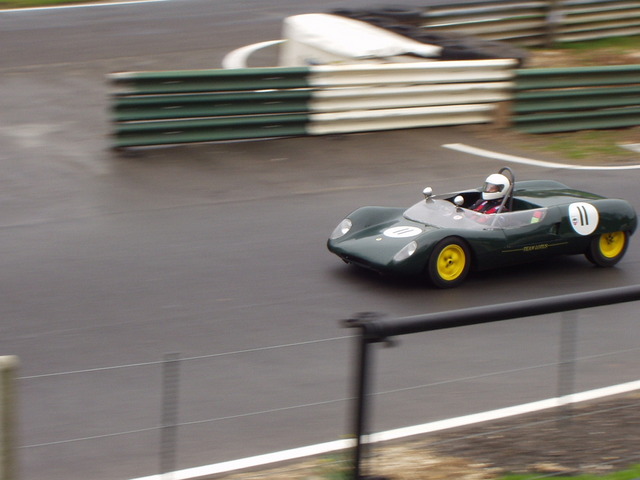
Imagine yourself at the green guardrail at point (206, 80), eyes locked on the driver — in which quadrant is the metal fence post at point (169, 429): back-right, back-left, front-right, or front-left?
front-right

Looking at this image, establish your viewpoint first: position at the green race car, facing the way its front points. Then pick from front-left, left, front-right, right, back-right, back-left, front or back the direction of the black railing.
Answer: front-left

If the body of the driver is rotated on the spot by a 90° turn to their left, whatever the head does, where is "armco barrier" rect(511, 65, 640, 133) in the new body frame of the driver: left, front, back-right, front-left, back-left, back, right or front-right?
back-left

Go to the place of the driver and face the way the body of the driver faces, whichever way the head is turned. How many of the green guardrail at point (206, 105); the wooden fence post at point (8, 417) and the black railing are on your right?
1

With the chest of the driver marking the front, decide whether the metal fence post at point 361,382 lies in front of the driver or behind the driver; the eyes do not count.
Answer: in front

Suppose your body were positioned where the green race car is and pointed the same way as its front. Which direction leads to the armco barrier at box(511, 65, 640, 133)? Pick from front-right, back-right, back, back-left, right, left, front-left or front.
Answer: back-right

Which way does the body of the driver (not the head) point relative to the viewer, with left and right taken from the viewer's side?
facing the viewer and to the left of the viewer

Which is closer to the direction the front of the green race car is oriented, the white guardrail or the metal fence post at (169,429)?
the metal fence post

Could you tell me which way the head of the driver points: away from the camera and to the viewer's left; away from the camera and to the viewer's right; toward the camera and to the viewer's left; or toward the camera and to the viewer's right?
toward the camera and to the viewer's left

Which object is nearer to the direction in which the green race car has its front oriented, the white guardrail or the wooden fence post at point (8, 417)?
the wooden fence post

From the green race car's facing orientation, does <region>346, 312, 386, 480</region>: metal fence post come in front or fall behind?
in front
